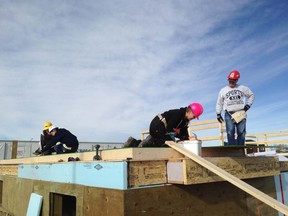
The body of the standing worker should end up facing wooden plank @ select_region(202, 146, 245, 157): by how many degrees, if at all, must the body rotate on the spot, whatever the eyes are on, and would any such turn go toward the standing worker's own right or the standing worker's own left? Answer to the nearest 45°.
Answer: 0° — they already face it

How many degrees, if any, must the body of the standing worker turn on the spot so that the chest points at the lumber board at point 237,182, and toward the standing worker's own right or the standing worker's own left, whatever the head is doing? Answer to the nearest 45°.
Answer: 0° — they already face it

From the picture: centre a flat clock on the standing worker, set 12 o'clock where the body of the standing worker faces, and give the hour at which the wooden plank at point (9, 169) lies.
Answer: The wooden plank is roughly at 3 o'clock from the standing worker.

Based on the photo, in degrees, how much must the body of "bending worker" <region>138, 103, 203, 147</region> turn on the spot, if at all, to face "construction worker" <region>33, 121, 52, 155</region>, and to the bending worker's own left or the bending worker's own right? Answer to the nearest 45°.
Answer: approximately 135° to the bending worker's own left

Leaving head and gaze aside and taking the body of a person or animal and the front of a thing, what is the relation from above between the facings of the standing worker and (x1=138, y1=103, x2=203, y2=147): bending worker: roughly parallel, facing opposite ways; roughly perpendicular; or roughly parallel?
roughly perpendicular

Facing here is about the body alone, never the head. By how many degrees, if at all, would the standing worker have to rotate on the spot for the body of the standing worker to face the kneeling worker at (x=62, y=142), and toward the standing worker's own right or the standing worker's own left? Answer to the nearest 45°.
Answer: approximately 90° to the standing worker's own right

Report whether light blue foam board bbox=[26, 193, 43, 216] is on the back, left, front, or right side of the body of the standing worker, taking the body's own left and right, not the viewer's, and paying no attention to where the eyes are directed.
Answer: right

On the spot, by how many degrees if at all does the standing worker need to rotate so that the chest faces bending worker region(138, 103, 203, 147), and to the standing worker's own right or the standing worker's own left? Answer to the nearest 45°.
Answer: approximately 45° to the standing worker's own right

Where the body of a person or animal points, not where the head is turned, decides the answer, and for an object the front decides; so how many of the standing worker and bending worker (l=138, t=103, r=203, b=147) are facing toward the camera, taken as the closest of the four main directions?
1

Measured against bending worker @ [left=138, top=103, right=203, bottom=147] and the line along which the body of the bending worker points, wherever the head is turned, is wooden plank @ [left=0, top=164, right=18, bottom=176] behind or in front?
behind

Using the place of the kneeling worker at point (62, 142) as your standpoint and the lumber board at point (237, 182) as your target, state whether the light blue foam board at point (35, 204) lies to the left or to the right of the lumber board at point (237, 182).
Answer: right

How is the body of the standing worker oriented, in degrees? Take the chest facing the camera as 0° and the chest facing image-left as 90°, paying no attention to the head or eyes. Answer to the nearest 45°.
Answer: approximately 0°

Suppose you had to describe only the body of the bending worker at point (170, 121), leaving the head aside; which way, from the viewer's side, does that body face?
to the viewer's right

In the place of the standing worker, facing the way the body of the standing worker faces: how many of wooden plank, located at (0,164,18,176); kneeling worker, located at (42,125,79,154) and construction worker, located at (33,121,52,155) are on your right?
3
